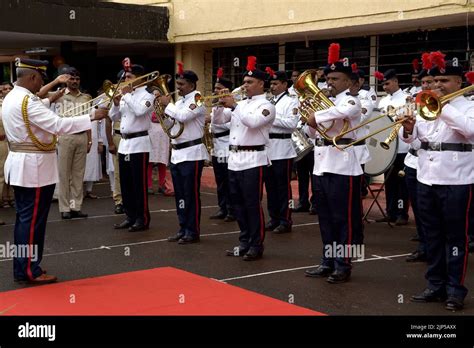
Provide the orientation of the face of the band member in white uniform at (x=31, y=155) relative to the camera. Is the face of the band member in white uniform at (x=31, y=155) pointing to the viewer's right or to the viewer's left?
to the viewer's right

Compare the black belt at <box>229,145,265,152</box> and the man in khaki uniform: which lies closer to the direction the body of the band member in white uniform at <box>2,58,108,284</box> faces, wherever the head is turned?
the black belt

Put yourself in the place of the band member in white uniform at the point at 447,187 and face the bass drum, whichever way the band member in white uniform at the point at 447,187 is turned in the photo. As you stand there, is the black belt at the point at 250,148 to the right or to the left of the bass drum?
left

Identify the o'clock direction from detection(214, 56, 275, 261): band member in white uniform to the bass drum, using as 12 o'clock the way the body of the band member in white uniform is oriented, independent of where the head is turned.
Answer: The bass drum is roughly at 6 o'clock from the band member in white uniform.

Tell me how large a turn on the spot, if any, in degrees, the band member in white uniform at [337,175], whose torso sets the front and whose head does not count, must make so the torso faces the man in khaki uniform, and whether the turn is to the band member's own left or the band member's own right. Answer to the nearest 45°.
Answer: approximately 90° to the band member's own right

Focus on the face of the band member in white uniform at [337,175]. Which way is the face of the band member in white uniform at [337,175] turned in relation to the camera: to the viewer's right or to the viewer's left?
to the viewer's left

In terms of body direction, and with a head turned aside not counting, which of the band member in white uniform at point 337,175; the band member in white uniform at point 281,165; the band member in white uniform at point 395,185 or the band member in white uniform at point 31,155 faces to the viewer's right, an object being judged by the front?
the band member in white uniform at point 31,155

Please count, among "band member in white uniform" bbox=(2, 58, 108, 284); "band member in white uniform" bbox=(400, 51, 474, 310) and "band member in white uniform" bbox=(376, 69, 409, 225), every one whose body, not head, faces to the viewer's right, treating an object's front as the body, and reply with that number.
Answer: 1

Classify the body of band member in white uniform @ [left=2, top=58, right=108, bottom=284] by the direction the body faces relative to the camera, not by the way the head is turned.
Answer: to the viewer's right

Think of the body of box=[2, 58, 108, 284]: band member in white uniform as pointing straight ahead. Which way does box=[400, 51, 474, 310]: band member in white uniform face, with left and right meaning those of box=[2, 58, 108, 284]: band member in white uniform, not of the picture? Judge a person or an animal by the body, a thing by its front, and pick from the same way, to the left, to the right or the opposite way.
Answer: the opposite way

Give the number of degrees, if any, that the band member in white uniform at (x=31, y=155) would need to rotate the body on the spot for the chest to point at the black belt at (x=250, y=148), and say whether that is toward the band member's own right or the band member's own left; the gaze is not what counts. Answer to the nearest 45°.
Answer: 0° — they already face it

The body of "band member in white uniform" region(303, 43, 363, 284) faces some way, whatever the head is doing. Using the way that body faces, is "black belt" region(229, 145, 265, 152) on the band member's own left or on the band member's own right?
on the band member's own right

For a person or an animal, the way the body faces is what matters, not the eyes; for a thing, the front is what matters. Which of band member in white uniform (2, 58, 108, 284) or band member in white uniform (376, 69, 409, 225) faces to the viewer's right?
band member in white uniform (2, 58, 108, 284)

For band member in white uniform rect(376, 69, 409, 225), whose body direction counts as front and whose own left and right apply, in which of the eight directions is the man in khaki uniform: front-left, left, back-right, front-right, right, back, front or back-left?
front-right
